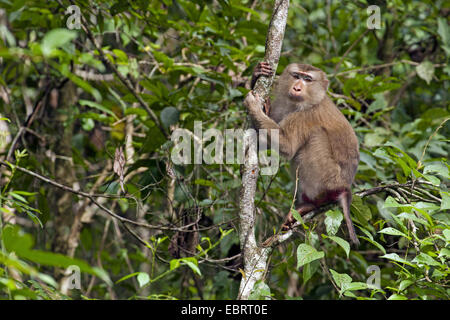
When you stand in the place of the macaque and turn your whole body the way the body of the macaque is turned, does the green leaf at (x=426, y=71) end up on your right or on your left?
on your right

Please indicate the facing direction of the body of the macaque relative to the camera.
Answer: to the viewer's left

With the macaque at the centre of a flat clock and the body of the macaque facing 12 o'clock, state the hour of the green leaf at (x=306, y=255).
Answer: The green leaf is roughly at 9 o'clock from the macaque.

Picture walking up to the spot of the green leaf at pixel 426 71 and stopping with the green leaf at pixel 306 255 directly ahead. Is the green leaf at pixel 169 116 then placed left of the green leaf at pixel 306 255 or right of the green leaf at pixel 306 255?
right
